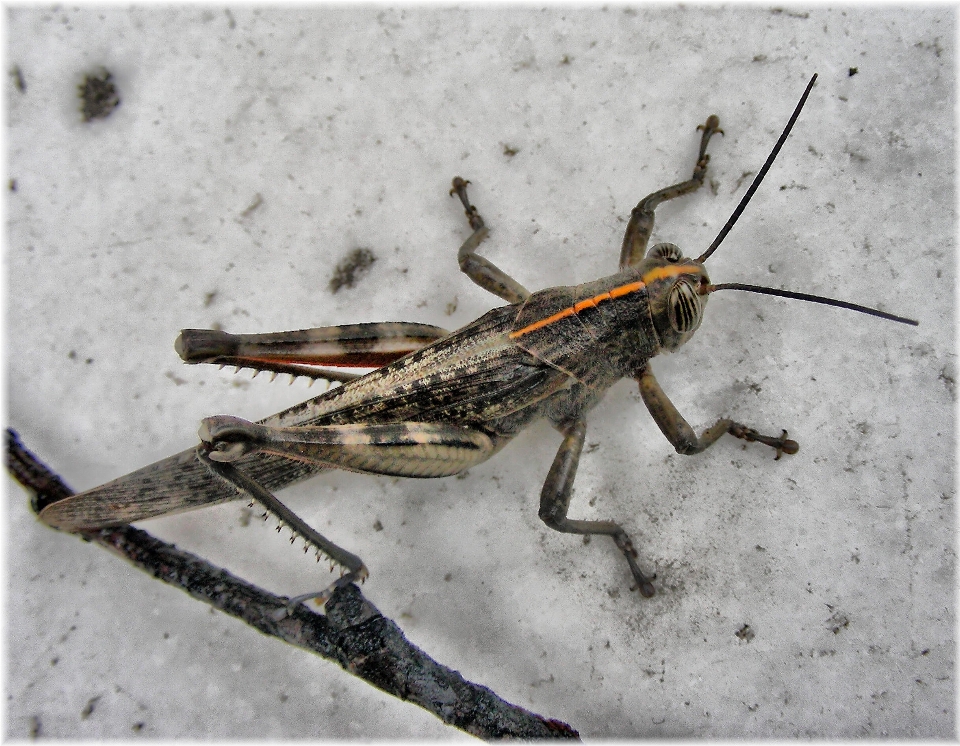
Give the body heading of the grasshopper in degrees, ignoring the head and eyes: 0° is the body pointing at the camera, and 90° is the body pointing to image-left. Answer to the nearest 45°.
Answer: approximately 225°
